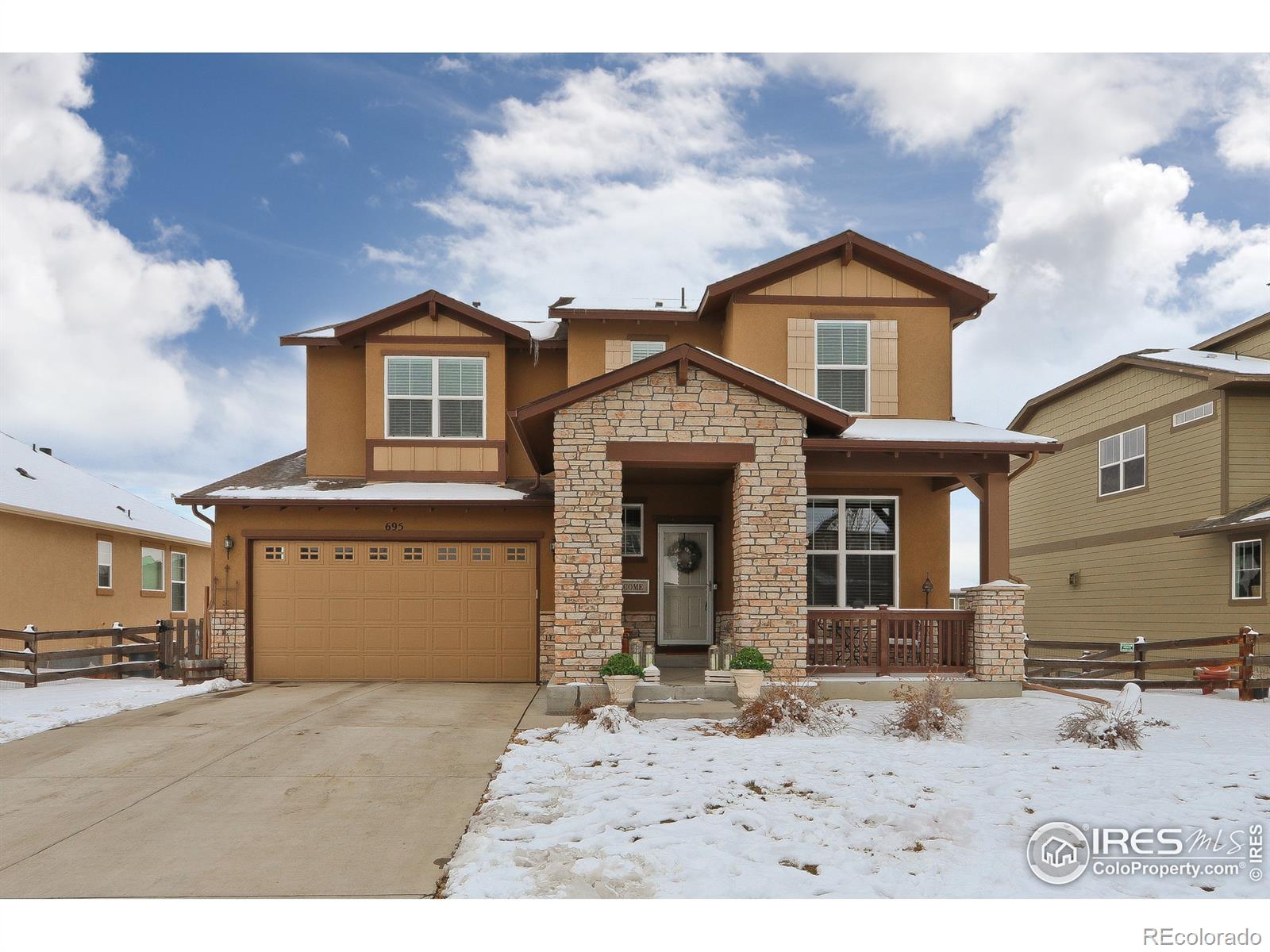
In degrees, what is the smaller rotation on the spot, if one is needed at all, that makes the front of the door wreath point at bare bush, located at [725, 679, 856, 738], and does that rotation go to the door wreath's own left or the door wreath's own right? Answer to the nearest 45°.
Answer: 0° — it already faces it

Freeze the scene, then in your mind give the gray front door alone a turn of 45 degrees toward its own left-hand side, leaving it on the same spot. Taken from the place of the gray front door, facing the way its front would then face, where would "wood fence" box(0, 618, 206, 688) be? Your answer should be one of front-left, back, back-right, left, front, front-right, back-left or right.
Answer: back-right

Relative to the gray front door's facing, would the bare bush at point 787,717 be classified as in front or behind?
in front

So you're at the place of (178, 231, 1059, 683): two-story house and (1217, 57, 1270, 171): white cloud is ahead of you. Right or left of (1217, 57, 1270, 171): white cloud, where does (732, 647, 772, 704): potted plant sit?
right

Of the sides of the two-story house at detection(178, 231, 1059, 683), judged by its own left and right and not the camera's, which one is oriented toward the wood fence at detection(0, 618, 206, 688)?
right

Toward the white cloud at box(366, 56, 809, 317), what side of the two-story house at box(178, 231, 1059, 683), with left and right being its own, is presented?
back

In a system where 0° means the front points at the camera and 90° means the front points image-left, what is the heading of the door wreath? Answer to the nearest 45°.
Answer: approximately 0°
